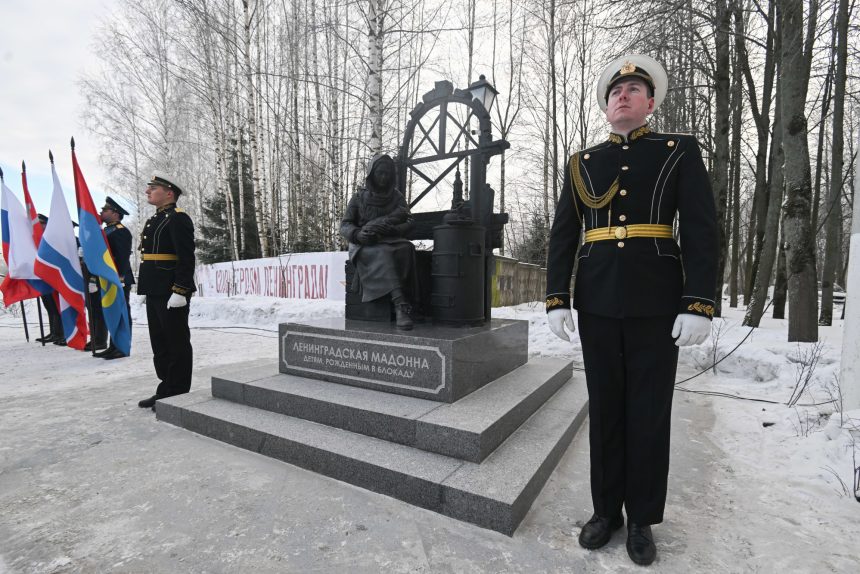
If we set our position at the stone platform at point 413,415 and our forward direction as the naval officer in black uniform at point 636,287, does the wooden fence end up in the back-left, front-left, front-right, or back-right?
back-left

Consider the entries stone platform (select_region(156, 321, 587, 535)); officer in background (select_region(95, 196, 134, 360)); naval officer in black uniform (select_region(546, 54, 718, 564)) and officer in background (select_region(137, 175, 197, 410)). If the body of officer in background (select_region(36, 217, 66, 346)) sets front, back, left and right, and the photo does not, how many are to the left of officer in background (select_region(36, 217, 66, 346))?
4

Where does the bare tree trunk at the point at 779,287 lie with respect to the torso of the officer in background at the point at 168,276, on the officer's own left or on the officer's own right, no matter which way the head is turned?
on the officer's own left

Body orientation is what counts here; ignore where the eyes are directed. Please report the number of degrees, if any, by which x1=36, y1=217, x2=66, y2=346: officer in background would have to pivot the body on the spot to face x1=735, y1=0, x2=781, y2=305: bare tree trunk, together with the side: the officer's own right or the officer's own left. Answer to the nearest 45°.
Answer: approximately 135° to the officer's own left

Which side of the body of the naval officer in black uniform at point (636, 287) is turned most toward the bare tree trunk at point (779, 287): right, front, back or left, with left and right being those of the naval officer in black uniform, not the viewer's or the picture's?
back
